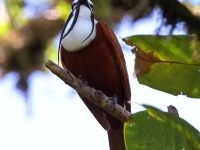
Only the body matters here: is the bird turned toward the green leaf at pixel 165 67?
no
